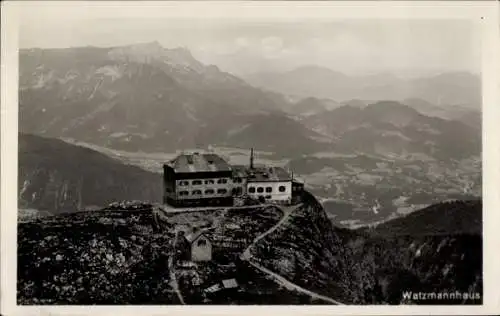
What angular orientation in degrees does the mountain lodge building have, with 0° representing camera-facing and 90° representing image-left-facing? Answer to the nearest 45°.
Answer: approximately 0°
